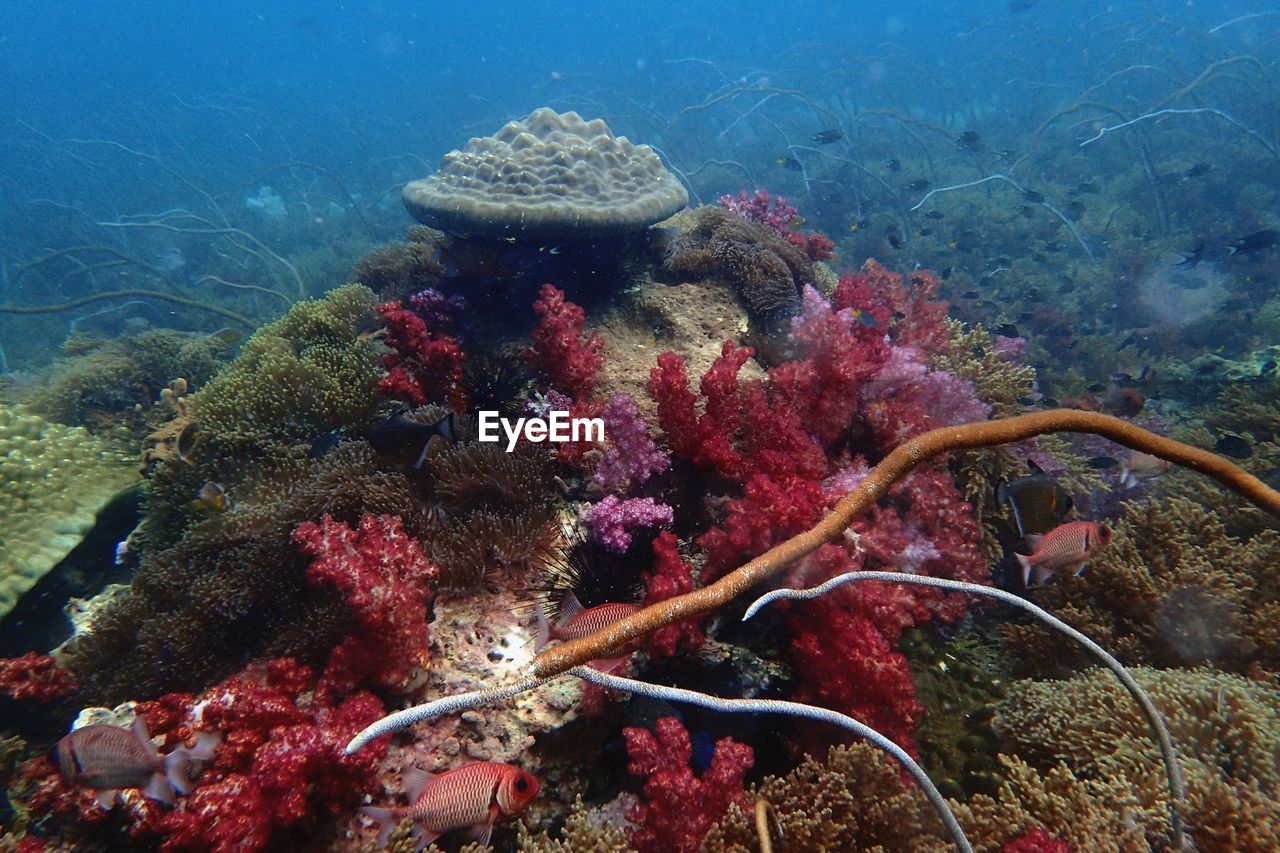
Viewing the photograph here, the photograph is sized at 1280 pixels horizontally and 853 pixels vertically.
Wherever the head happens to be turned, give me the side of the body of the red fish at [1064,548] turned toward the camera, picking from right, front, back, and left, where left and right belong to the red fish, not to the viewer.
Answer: right

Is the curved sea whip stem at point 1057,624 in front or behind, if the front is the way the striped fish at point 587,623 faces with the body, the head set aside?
in front

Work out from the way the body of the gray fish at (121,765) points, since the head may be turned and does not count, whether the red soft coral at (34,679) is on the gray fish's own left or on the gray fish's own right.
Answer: on the gray fish's own right

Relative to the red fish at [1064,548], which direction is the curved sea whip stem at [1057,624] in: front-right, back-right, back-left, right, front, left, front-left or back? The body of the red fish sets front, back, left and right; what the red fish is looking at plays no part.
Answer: right

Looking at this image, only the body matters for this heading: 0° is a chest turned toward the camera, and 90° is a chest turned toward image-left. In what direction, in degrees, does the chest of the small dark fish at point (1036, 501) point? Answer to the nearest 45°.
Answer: approximately 270°

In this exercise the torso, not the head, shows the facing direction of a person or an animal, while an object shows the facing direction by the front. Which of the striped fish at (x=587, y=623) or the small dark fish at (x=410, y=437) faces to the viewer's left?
the small dark fish

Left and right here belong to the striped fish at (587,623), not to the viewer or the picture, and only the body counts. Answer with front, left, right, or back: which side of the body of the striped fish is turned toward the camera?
right

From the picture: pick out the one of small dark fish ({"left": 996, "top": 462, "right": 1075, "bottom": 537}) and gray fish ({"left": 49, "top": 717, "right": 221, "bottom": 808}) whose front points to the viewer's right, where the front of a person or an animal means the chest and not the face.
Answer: the small dark fish

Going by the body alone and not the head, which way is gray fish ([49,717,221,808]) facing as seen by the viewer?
to the viewer's left

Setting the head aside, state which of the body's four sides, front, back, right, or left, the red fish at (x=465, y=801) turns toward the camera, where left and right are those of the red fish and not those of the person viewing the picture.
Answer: right
